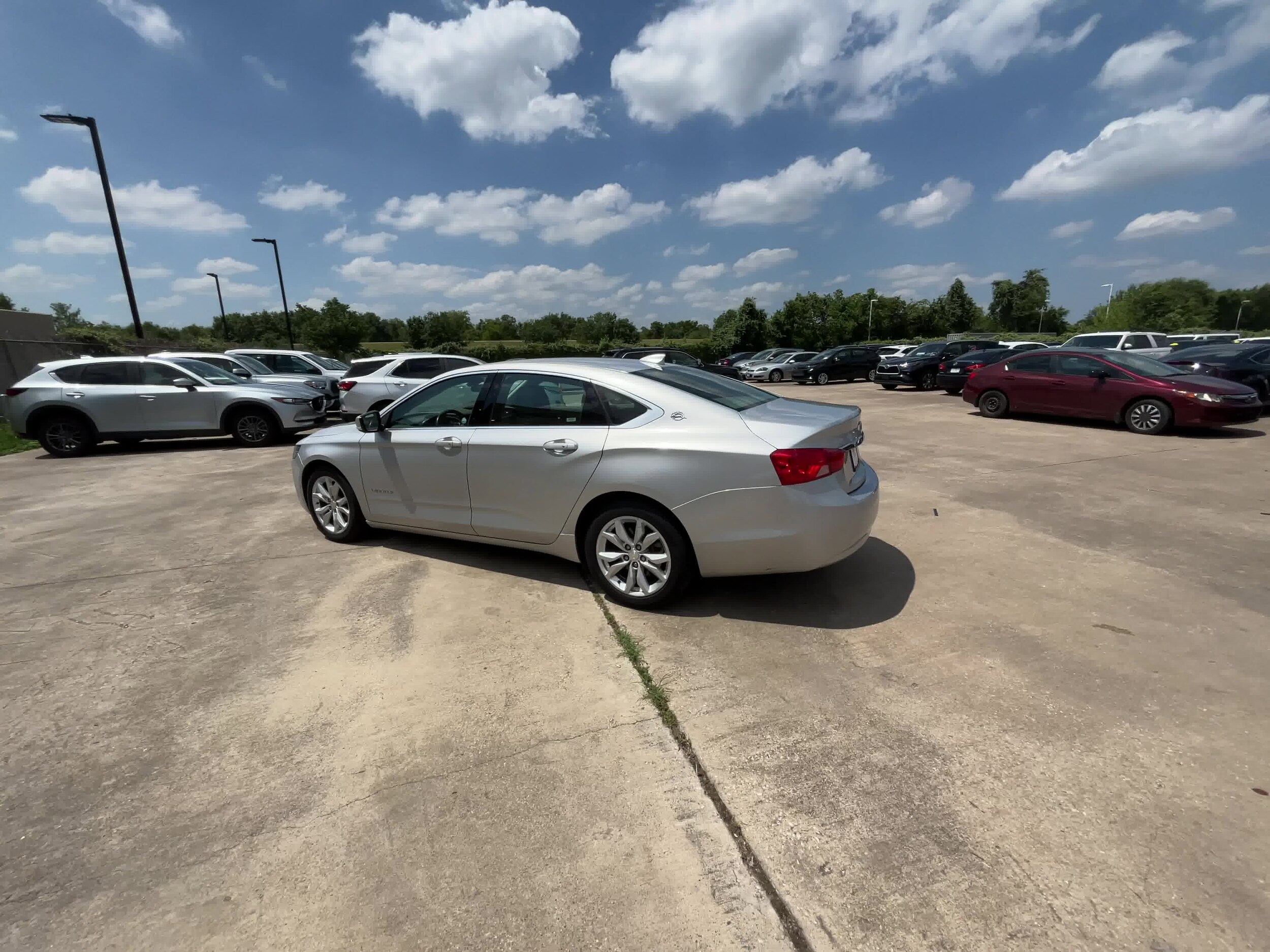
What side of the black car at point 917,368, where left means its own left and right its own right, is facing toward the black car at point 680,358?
front

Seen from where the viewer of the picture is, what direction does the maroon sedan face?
facing the viewer and to the right of the viewer

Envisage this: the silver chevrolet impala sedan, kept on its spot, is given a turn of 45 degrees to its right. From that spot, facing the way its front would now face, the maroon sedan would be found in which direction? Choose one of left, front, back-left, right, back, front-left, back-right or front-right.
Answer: front-right

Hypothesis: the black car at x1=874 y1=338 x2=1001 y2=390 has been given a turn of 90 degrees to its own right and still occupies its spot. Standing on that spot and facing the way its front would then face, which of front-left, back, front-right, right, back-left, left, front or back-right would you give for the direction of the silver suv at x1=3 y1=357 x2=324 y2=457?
left

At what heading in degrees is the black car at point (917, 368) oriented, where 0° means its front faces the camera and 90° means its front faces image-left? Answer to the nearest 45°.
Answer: approximately 45°

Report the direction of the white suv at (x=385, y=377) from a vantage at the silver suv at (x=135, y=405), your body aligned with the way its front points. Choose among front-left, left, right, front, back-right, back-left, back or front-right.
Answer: front

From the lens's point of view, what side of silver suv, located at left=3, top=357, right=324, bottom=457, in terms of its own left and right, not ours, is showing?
right

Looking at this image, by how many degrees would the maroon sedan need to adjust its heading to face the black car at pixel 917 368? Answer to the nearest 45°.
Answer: approximately 180°

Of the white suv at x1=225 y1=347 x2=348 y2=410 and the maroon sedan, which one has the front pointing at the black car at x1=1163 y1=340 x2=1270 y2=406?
the white suv

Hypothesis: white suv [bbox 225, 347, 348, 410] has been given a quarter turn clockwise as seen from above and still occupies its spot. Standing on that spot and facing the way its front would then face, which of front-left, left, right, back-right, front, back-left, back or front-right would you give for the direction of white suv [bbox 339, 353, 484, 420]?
front-left

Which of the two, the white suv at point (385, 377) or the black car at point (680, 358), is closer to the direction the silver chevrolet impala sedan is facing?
the white suv

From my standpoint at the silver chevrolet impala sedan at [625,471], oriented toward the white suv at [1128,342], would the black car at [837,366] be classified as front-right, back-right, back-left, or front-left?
front-left
